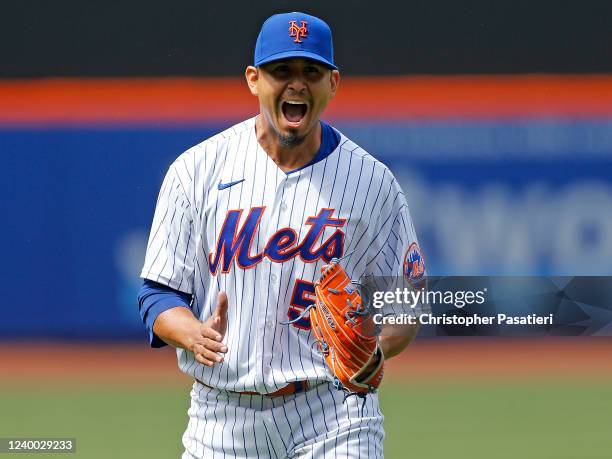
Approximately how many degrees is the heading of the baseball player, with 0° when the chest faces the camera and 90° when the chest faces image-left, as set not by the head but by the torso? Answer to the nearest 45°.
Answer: approximately 0°
